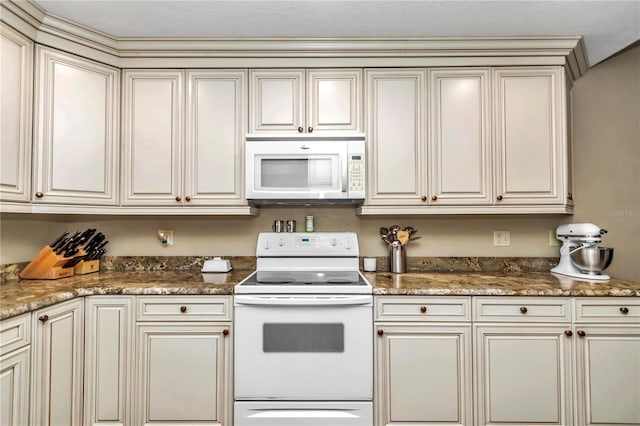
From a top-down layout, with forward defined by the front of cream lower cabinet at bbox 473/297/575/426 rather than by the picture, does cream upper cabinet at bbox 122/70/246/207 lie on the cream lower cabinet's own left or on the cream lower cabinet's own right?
on the cream lower cabinet's own right

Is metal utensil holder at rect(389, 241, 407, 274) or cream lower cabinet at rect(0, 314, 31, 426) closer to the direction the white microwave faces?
the cream lower cabinet

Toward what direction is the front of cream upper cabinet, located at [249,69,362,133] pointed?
toward the camera

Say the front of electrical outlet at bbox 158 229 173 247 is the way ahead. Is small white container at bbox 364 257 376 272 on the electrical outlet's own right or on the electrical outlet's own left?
on the electrical outlet's own left

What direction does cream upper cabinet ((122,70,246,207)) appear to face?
toward the camera

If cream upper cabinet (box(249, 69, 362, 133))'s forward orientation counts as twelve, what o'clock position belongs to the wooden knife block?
The wooden knife block is roughly at 3 o'clock from the cream upper cabinet.

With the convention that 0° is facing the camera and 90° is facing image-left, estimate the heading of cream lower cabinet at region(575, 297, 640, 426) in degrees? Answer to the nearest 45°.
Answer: approximately 0°

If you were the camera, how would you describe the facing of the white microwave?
facing the viewer

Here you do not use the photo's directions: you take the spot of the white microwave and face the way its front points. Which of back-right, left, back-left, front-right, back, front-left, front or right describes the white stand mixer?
left
